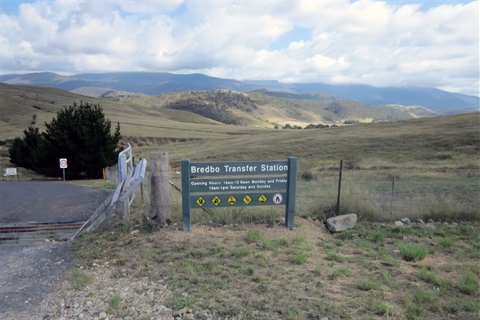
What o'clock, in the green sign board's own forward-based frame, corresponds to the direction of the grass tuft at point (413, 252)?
The grass tuft is roughly at 10 o'clock from the green sign board.

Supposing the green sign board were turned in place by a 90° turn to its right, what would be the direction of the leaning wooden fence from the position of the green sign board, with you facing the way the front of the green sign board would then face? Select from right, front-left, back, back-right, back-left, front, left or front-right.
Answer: front

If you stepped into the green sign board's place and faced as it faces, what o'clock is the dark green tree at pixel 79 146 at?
The dark green tree is roughly at 5 o'clock from the green sign board.

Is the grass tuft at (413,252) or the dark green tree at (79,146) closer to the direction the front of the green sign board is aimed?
the grass tuft

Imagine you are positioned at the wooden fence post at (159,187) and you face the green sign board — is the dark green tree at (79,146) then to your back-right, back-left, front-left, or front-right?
back-left

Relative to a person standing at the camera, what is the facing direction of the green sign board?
facing the viewer

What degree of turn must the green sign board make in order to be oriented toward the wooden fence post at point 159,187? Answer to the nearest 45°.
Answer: approximately 90° to its right

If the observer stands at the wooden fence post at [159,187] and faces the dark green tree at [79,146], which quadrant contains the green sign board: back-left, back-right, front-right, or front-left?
back-right
